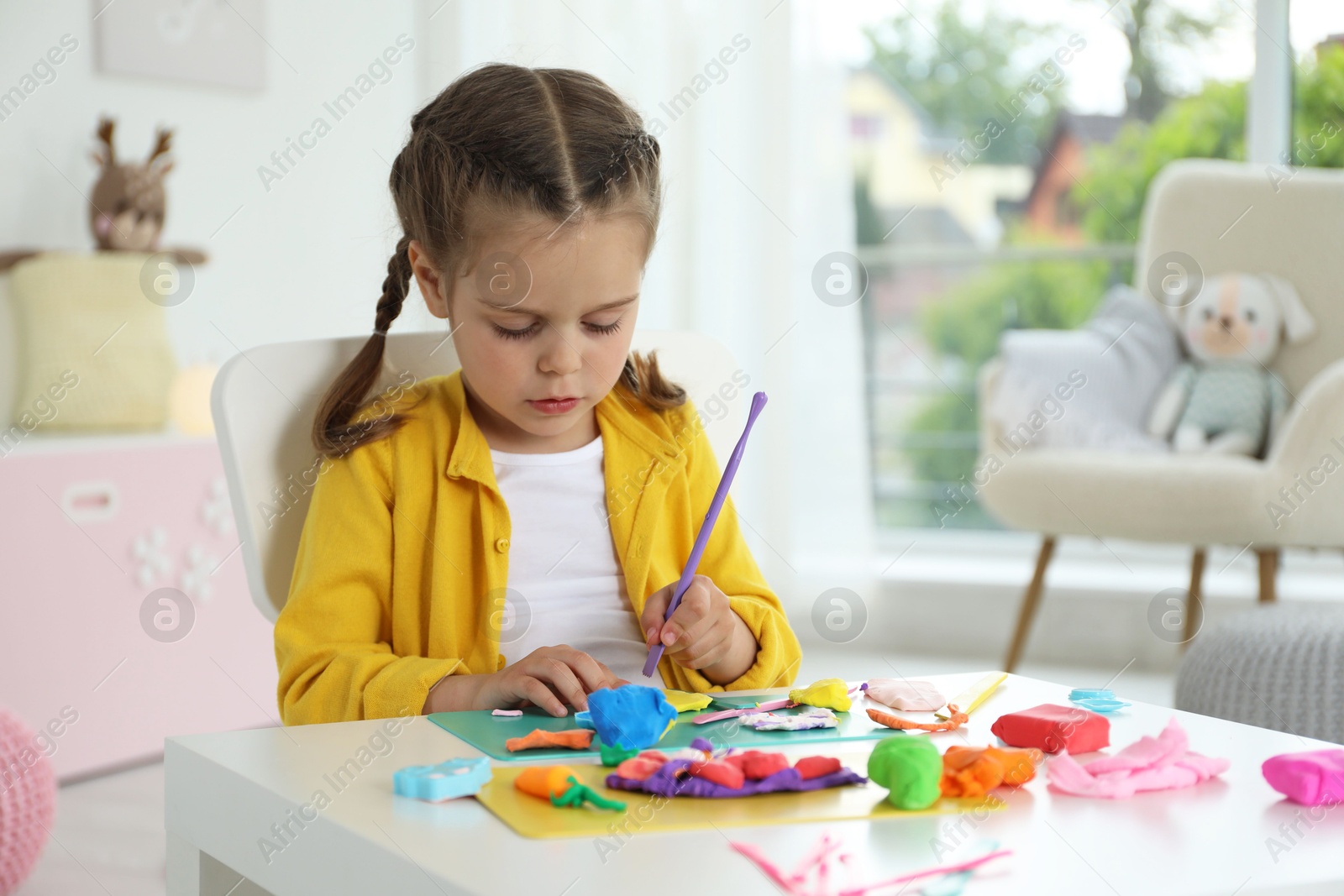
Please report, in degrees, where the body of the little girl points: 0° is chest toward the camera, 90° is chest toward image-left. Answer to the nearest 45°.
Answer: approximately 0°

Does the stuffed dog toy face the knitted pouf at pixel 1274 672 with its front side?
yes

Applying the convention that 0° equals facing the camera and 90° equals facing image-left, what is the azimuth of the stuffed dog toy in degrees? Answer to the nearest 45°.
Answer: approximately 0°

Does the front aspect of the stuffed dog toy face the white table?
yes

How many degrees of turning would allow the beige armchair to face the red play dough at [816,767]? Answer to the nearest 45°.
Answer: approximately 45° to its left

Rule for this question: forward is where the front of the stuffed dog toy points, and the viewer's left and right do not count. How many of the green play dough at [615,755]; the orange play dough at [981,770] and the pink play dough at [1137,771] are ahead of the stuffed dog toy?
3

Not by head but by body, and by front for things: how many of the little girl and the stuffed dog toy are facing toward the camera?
2

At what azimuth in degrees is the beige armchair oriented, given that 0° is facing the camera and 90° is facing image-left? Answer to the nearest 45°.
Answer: approximately 45°

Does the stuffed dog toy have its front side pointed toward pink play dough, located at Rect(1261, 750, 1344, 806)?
yes

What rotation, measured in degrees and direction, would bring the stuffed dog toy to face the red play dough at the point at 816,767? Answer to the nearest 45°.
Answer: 0° — it already faces it

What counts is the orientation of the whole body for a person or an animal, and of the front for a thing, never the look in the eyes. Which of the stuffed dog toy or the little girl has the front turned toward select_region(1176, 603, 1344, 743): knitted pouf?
the stuffed dog toy
